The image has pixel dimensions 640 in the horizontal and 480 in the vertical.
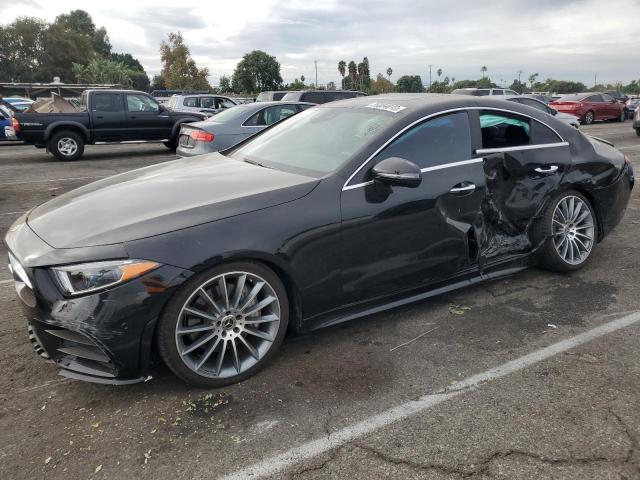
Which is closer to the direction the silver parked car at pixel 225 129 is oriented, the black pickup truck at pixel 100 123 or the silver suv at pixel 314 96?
the silver suv

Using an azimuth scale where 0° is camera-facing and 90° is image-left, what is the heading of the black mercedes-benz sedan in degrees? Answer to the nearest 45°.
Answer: approximately 45°

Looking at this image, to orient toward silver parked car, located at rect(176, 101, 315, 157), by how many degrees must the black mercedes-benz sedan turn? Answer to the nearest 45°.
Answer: approximately 135° to its right

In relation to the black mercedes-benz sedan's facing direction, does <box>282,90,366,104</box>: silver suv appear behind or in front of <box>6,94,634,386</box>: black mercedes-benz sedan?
behind

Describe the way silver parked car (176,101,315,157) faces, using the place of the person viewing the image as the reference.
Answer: facing away from the viewer and to the right of the viewer

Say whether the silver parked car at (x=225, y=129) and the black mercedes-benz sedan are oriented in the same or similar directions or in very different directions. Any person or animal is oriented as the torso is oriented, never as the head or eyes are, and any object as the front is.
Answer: very different directions

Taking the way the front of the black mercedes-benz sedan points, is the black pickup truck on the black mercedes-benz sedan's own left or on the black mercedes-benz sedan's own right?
on the black mercedes-benz sedan's own right

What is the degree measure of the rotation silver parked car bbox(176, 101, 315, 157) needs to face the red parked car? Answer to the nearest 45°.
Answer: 0° — it already faces it

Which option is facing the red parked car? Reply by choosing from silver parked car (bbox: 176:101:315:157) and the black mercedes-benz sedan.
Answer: the silver parked car
